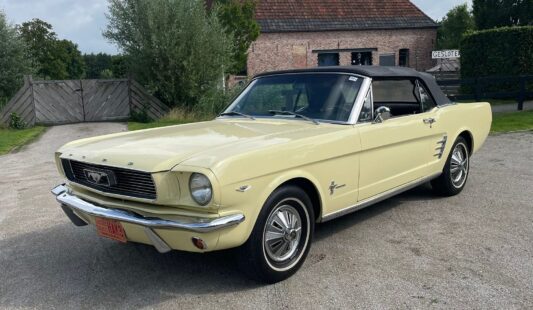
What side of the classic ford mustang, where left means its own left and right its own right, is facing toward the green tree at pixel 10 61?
right

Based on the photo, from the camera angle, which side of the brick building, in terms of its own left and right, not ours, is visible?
front

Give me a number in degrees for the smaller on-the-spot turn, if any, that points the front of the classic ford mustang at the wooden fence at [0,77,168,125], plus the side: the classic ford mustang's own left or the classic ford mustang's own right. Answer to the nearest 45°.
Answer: approximately 90° to the classic ford mustang's own right

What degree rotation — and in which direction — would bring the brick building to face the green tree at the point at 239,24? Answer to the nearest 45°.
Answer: approximately 45° to its right

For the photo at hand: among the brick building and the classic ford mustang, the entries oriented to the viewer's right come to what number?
0

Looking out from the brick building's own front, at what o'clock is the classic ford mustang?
The classic ford mustang is roughly at 12 o'clock from the brick building.

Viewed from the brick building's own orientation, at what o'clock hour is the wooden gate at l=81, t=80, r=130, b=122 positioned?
The wooden gate is roughly at 1 o'clock from the brick building.

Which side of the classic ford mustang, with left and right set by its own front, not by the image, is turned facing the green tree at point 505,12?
back

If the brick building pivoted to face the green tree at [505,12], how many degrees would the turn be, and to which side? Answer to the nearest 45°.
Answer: approximately 90° to its left

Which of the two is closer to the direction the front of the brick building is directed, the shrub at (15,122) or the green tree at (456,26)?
the shrub

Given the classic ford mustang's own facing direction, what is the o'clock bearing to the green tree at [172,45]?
The green tree is roughly at 4 o'clock from the classic ford mustang.

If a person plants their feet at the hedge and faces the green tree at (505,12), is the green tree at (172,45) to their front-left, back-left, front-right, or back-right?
back-left

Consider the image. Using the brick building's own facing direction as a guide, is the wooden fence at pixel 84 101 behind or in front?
in front

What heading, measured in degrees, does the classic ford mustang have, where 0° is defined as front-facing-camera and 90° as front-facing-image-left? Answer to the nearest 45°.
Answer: approximately 45°
